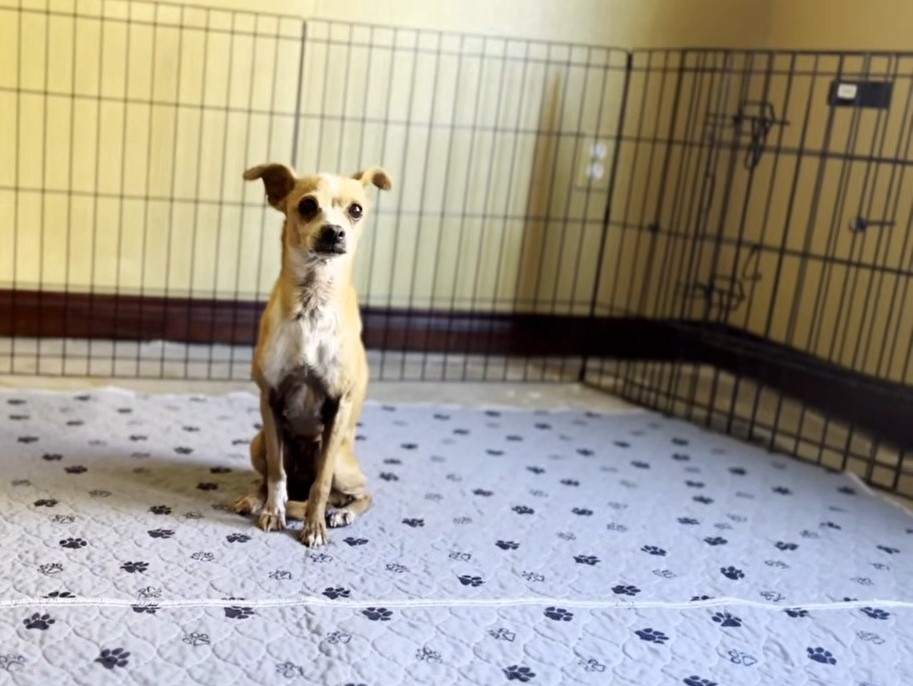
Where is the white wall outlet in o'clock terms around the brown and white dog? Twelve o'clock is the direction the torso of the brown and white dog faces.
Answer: The white wall outlet is roughly at 7 o'clock from the brown and white dog.

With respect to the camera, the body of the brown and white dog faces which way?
toward the camera
